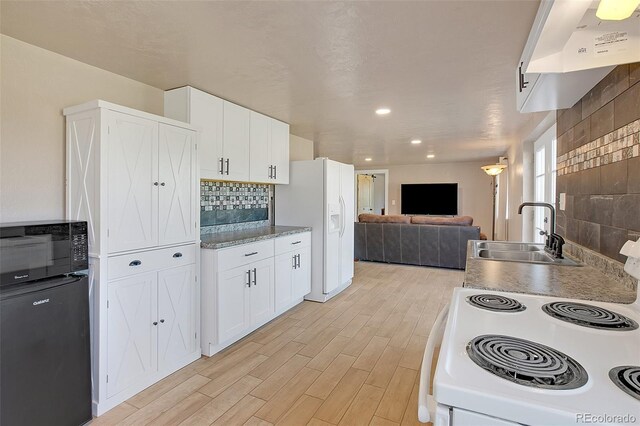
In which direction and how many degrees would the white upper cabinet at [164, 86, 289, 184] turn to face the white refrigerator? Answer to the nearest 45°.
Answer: approximately 90° to its left

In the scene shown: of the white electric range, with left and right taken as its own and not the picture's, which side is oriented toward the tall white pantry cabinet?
front

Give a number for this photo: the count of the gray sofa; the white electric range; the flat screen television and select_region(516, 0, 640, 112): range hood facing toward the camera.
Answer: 1

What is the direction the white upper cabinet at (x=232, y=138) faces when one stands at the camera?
facing the viewer and to the right of the viewer

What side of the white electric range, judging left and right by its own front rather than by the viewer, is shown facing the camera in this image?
left

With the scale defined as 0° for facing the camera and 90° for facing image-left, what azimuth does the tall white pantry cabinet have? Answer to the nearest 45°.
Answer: approximately 315°

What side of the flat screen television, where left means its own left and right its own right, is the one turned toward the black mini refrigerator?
front

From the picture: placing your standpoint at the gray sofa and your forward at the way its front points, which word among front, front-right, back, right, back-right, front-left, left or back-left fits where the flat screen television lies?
front

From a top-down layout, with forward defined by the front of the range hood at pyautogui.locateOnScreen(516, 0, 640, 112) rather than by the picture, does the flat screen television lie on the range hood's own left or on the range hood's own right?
on the range hood's own right

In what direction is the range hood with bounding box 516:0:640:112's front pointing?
to the viewer's left

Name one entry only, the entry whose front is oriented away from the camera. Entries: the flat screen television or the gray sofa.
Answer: the gray sofa

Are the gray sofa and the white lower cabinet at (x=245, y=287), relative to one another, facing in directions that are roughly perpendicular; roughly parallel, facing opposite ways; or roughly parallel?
roughly perpendicular

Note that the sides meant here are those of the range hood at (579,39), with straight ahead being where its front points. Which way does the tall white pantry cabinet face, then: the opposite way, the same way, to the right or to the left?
the opposite way

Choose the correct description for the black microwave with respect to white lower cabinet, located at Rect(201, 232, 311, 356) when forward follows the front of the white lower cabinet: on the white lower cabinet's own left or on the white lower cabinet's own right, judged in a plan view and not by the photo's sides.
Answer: on the white lower cabinet's own right
